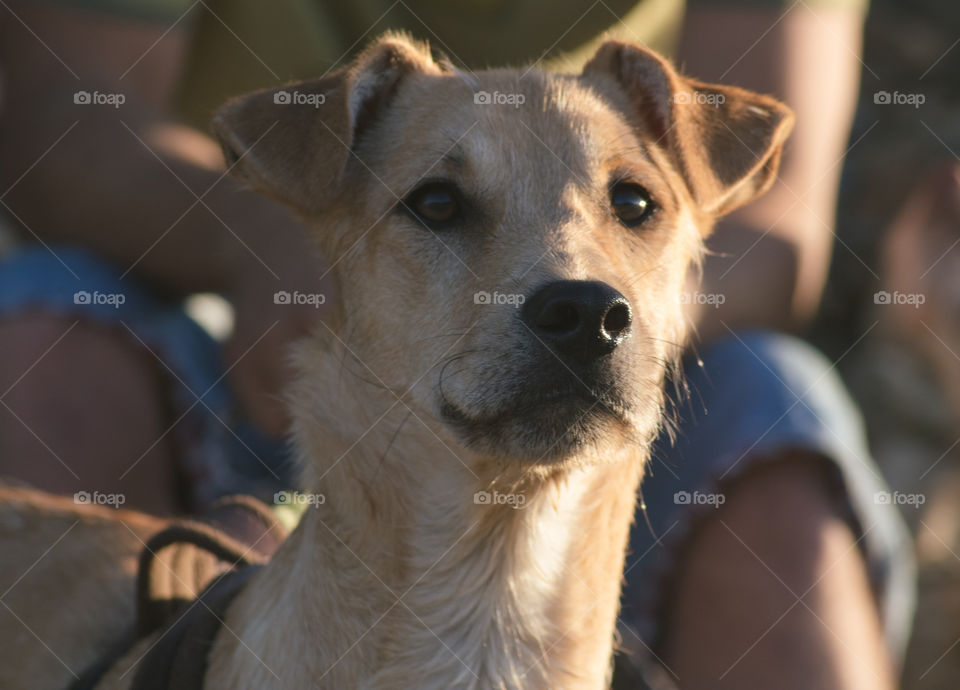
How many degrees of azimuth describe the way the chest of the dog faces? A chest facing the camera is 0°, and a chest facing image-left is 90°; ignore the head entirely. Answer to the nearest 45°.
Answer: approximately 315°
